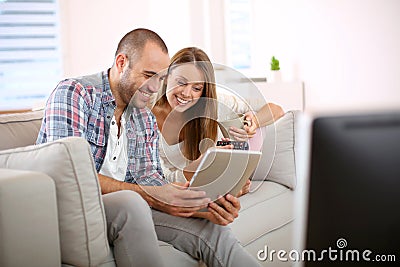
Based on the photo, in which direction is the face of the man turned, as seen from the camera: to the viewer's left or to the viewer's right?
to the viewer's right

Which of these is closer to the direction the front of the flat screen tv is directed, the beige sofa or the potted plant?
the beige sofa

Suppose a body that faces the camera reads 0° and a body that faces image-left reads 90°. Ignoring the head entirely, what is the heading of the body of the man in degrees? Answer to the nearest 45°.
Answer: approximately 315°

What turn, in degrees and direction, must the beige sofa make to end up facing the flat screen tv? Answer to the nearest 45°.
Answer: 0° — it already faces it

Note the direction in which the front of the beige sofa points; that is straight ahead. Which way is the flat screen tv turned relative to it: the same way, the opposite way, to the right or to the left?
the opposite way

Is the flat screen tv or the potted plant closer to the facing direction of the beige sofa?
the flat screen tv

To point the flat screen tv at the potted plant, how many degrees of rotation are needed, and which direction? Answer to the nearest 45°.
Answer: approximately 45° to its right

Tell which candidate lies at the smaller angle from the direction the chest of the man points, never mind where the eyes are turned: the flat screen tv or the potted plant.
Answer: the flat screen tv

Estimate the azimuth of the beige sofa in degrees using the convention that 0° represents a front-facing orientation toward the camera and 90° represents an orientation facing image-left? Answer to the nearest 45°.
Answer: approximately 315°

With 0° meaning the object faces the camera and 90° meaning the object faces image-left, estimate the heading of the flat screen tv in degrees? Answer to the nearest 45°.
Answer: approximately 135°

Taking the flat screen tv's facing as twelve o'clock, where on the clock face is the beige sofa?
The beige sofa is roughly at 12 o'clock from the flat screen tv.

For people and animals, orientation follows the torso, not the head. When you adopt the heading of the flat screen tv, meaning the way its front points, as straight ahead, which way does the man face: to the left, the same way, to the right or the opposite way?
the opposite way

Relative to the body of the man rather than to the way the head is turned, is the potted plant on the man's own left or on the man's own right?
on the man's own left
